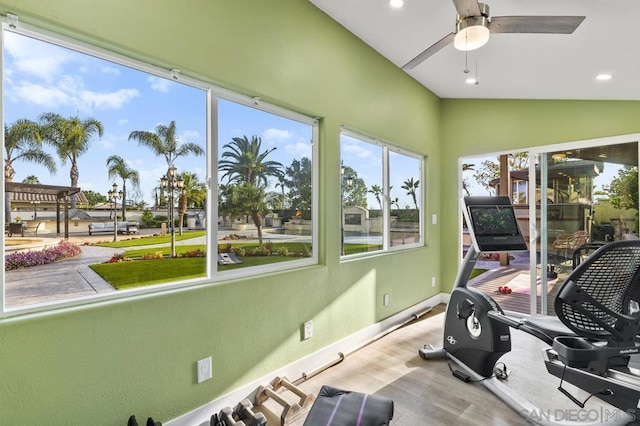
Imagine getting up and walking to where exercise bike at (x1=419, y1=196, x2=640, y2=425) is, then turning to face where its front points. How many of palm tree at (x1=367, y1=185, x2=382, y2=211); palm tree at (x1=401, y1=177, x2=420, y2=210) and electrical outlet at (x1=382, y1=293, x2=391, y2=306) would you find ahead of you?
3

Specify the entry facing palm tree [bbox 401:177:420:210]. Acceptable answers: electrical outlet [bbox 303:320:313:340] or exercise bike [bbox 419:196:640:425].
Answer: the exercise bike

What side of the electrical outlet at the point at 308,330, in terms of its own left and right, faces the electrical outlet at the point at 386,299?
left

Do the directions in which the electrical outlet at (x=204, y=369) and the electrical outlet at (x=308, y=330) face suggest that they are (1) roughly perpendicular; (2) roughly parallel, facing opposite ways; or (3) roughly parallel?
roughly parallel

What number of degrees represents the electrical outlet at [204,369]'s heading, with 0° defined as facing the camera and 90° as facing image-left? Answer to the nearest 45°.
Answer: approximately 315°

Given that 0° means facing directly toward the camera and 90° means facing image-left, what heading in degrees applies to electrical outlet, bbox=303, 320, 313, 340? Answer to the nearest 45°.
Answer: approximately 315°

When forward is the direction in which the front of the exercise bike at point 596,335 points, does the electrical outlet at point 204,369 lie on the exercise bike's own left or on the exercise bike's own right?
on the exercise bike's own left

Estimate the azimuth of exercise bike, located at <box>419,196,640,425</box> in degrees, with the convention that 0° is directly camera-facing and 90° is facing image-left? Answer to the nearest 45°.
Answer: approximately 135°

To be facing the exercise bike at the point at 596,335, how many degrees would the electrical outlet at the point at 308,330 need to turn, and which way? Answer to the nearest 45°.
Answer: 0° — it already faces it

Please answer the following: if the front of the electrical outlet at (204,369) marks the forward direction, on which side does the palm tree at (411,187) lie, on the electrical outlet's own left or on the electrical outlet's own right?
on the electrical outlet's own left

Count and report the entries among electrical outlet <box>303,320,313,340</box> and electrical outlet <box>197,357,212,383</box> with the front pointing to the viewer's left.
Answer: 0
